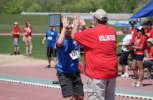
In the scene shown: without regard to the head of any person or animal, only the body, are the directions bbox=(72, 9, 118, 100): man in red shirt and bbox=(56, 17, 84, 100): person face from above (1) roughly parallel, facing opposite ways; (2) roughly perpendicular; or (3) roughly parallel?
roughly parallel, facing opposite ways

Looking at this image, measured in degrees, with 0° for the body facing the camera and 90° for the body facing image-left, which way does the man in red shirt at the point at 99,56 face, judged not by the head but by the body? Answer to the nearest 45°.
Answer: approximately 135°

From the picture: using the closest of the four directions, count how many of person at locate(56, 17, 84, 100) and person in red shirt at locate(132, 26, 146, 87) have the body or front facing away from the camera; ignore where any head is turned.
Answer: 0

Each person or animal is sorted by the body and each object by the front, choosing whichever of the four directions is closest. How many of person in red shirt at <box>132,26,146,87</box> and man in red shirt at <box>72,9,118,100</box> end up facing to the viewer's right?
0

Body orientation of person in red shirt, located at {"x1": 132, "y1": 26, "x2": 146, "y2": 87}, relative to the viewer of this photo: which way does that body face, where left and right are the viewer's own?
facing the viewer and to the left of the viewer

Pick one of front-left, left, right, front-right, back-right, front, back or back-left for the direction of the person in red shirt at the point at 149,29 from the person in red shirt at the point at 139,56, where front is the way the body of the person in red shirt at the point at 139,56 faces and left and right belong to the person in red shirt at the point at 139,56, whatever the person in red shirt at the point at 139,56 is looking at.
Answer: back-right

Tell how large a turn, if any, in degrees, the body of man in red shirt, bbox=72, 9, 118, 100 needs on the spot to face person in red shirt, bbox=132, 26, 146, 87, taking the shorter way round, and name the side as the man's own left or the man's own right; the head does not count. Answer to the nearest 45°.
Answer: approximately 45° to the man's own right

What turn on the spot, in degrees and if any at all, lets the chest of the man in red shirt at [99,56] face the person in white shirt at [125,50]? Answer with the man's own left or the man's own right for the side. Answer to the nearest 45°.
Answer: approximately 45° to the man's own right

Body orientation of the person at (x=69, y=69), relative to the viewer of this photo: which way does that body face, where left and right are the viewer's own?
facing the viewer and to the right of the viewer

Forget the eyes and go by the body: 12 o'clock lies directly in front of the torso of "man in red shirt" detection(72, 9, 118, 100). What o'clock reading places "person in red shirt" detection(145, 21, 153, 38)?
The person in red shirt is roughly at 2 o'clock from the man in red shirt.
